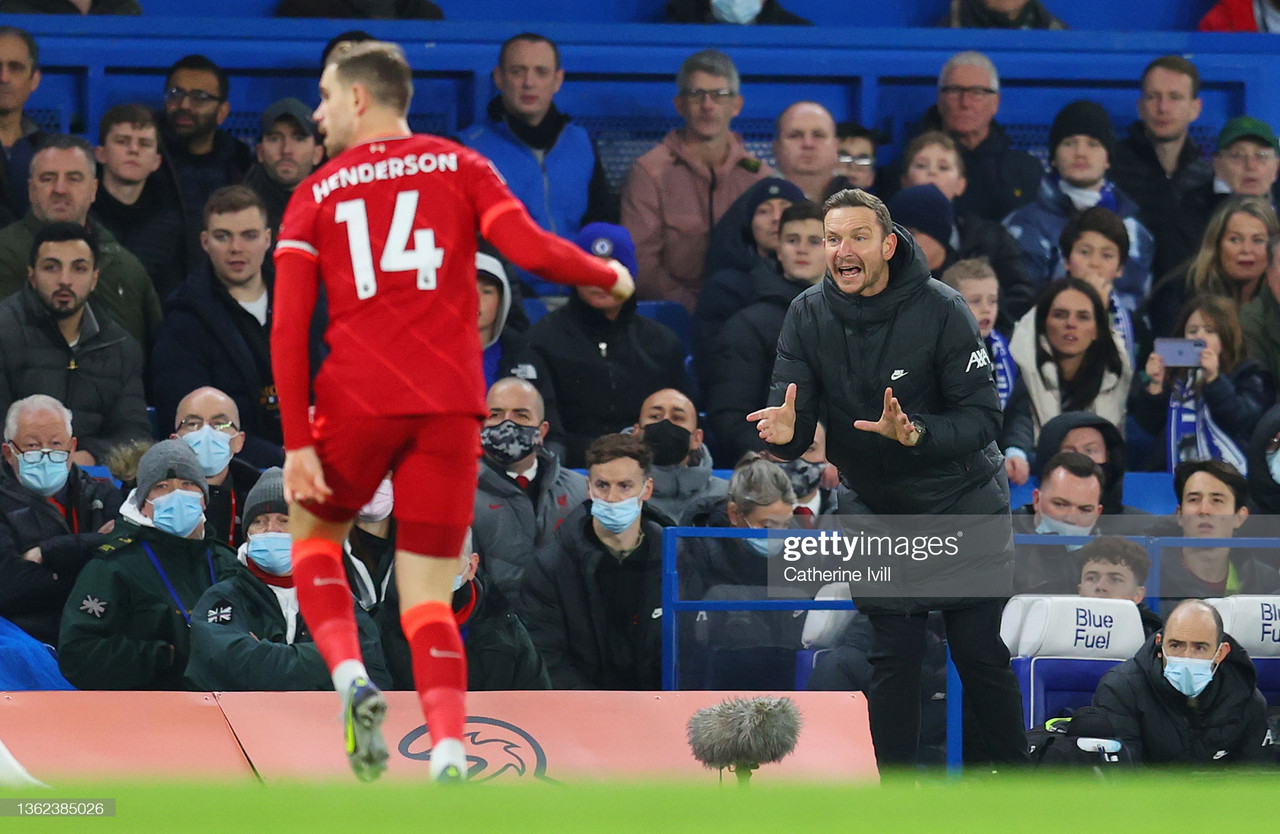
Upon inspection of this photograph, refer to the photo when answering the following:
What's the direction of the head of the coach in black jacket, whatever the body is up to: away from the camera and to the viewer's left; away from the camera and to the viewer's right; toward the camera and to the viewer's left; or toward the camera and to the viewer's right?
toward the camera and to the viewer's left

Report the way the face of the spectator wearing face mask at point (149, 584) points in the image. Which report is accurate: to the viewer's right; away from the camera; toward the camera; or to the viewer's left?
toward the camera

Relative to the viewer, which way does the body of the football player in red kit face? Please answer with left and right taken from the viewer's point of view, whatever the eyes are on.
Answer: facing away from the viewer

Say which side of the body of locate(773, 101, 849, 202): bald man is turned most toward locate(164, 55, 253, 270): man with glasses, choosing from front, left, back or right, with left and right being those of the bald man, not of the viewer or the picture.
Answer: right

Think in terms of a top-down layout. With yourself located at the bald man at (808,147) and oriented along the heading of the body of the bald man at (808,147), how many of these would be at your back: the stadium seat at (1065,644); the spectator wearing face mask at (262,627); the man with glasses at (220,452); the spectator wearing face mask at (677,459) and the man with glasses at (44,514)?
0

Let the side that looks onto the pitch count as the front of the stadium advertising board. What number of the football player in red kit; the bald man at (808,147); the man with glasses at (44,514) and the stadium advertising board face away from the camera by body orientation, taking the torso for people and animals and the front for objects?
1

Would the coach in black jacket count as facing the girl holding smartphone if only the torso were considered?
no

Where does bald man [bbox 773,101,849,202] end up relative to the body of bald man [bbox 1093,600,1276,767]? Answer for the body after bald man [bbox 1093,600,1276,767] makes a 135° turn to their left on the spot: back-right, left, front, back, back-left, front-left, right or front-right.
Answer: left

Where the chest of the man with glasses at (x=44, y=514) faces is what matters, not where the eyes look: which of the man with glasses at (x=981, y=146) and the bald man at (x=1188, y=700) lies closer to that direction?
the bald man

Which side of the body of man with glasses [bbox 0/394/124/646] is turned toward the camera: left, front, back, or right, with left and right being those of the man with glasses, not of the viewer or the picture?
front

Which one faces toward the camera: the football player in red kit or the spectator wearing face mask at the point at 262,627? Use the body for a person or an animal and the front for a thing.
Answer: the spectator wearing face mask

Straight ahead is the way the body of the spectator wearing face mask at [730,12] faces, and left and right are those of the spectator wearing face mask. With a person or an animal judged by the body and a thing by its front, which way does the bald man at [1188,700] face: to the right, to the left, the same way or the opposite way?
the same way

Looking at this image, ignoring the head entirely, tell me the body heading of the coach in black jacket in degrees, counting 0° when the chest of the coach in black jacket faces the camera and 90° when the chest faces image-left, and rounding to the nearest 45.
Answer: approximately 45°

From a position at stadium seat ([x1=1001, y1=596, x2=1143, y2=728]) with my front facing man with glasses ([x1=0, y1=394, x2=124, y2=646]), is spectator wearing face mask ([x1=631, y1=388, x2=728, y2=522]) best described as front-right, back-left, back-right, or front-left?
front-right

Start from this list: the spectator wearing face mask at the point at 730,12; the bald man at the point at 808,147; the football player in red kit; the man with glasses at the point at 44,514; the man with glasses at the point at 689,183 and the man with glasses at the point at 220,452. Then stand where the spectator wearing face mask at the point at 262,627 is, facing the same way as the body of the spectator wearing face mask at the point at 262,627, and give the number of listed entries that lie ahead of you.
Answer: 1

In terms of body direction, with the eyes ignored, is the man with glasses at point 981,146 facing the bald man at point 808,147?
no

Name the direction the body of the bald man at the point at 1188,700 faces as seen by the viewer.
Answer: toward the camera

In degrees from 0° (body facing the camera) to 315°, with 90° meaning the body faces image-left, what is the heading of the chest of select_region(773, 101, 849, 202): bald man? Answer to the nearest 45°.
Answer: approximately 0°

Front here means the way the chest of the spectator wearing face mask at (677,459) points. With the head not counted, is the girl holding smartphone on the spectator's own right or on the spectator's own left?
on the spectator's own left

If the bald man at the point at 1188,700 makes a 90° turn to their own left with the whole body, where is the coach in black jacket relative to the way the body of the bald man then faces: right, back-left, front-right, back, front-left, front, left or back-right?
back-right

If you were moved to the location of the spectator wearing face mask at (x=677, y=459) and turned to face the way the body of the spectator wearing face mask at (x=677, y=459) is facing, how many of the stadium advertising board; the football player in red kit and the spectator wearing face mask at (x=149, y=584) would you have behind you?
0

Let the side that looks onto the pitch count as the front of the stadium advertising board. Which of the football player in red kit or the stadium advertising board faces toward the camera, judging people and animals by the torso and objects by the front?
the stadium advertising board

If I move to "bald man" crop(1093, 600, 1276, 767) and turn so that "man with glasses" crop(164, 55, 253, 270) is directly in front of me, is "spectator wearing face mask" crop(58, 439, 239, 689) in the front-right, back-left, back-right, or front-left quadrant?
front-left
